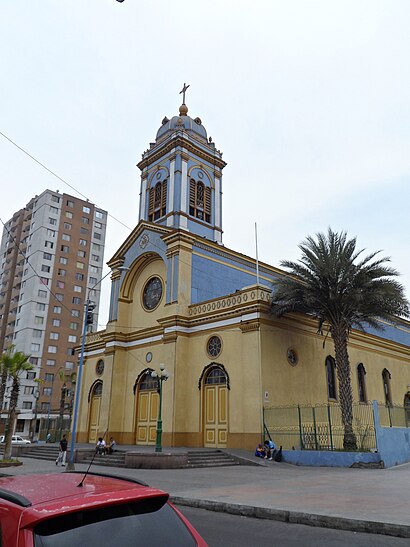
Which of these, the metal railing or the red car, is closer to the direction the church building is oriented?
the red car

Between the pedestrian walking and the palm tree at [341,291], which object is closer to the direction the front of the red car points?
the pedestrian walking

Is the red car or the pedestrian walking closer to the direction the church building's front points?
the pedestrian walking

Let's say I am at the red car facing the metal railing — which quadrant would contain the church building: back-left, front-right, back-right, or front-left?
front-left

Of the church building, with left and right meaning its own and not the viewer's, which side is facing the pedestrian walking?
front

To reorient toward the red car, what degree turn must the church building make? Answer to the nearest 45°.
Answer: approximately 45° to its left

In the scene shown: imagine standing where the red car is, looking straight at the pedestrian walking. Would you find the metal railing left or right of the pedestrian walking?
right

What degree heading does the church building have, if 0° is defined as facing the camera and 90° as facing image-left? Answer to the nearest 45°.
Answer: approximately 45°

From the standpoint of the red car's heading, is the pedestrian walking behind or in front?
in front

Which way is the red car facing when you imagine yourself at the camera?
facing away from the viewer and to the left of the viewer

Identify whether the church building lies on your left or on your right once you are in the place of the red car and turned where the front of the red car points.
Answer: on your right

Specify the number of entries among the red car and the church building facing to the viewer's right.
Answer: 0

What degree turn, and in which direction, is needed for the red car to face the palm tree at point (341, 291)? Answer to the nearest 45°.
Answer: approximately 90° to its right

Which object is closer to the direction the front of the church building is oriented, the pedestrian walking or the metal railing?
the pedestrian walking
